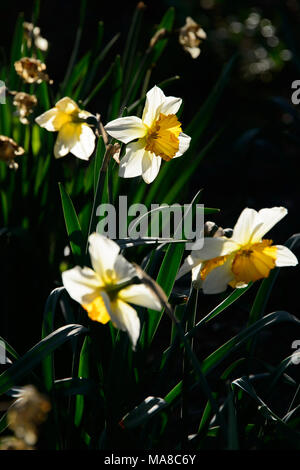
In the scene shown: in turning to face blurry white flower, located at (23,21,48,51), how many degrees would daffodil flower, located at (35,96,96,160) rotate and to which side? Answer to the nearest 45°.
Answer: approximately 45° to its right

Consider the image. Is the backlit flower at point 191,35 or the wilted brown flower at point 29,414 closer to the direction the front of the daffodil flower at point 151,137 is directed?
the wilted brown flower
